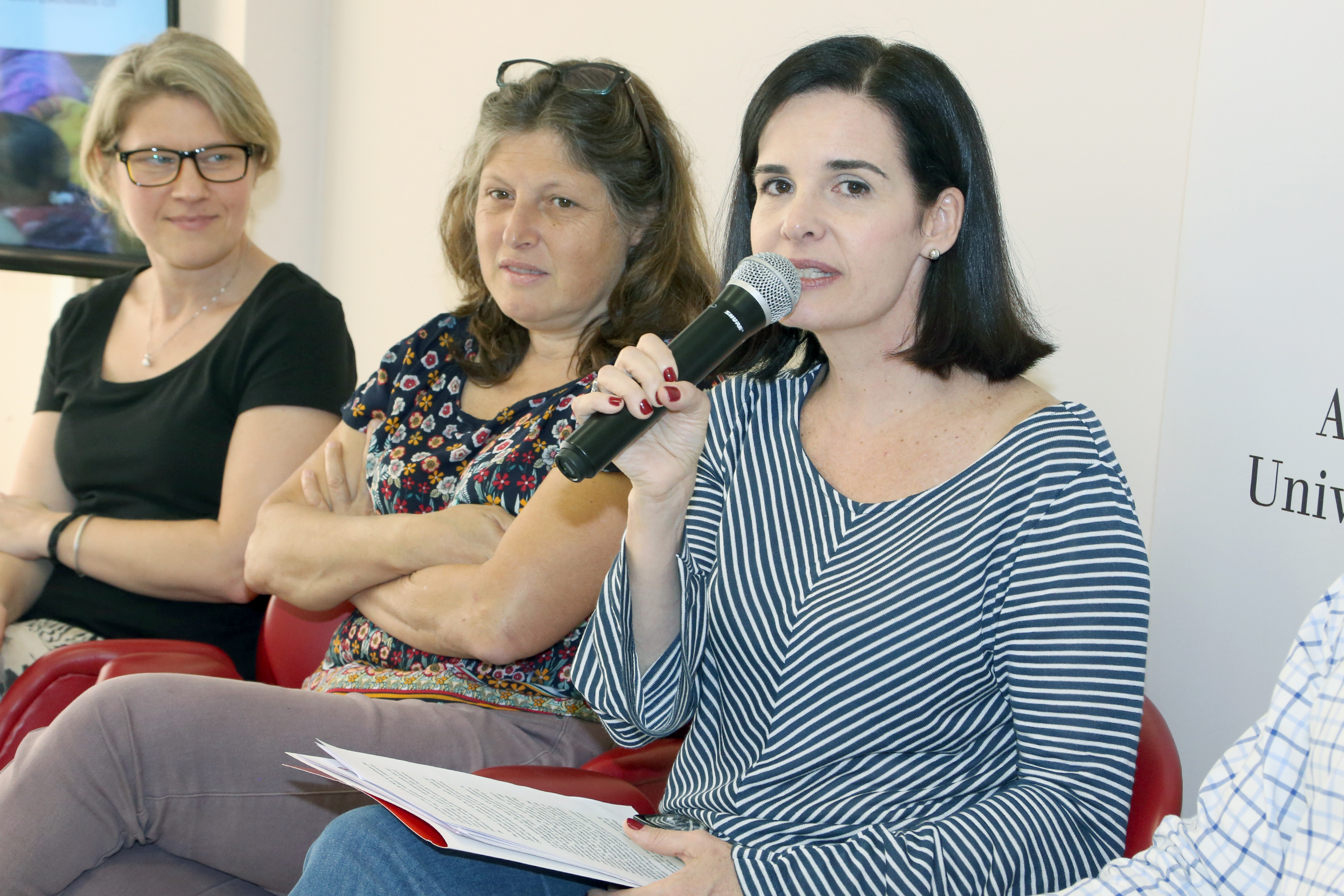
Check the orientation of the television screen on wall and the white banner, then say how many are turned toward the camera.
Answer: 2

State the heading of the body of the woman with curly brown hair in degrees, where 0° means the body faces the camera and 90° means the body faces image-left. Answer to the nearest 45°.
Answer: approximately 45°

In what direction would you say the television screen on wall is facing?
toward the camera

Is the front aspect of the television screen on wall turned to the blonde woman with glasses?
yes

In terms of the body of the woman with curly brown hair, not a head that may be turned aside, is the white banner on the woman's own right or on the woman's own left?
on the woman's own left

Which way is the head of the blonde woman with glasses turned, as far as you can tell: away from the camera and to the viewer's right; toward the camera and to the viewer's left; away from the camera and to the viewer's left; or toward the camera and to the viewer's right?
toward the camera and to the viewer's right

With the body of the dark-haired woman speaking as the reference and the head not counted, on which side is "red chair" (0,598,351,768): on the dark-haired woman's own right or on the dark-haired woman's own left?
on the dark-haired woman's own right

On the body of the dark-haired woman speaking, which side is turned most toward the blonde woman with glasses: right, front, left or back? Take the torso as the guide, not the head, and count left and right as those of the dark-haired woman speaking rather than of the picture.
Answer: right

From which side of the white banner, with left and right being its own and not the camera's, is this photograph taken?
front

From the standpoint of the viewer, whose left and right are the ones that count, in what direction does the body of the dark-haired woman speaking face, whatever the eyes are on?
facing the viewer and to the left of the viewer
